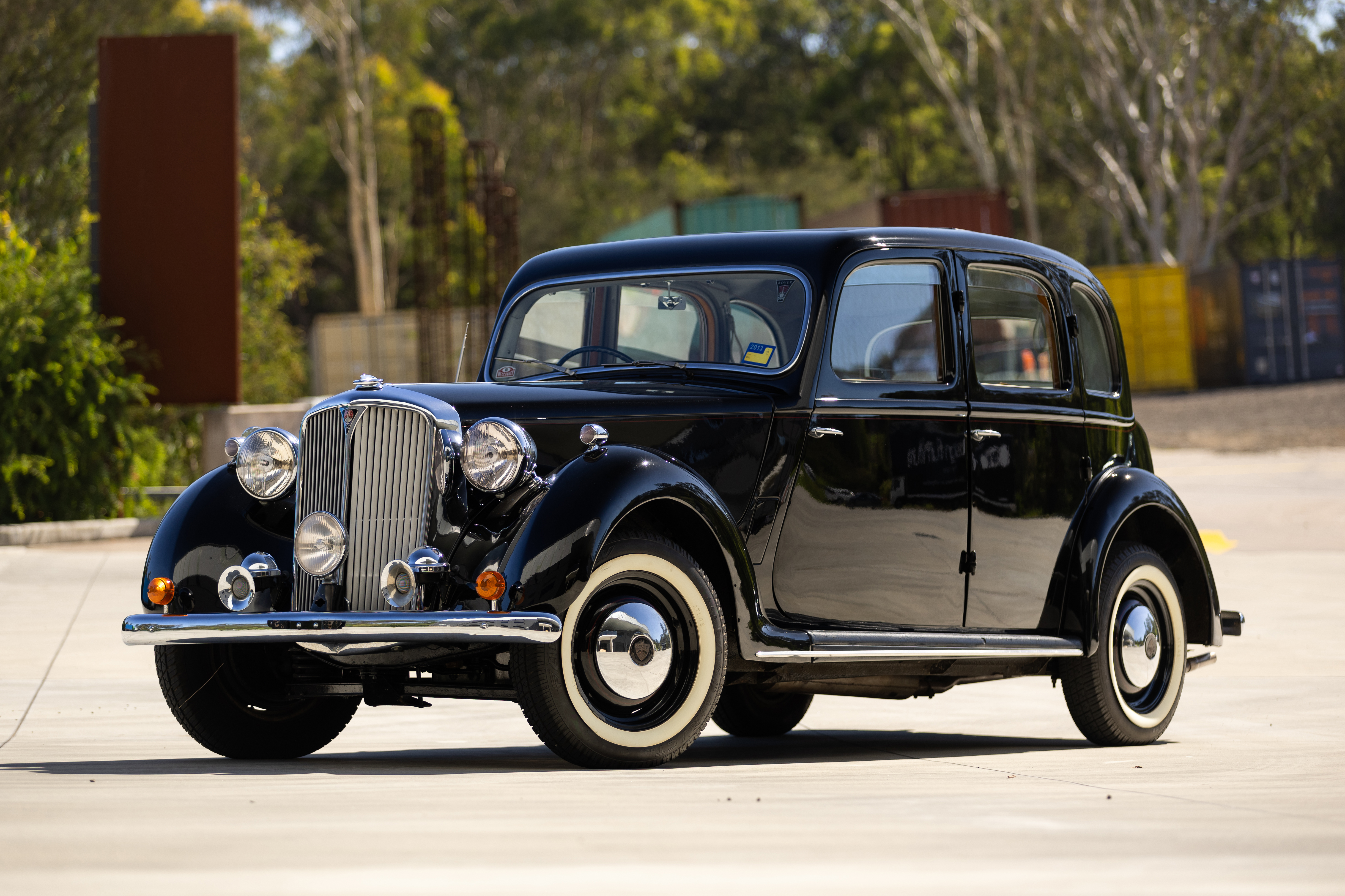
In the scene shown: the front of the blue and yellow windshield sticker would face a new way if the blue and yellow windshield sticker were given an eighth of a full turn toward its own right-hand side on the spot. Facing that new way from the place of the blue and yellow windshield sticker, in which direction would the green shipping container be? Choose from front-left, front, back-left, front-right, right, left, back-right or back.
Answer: back-right

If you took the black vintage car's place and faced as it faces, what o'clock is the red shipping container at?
The red shipping container is roughly at 5 o'clock from the black vintage car.

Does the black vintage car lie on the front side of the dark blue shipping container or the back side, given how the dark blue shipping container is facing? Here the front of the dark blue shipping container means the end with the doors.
on the front side

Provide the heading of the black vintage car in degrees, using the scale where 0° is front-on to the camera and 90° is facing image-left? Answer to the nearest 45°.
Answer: approximately 45°

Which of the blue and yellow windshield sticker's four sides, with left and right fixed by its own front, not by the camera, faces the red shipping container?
back

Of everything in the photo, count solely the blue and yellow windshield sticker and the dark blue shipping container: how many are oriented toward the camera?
2

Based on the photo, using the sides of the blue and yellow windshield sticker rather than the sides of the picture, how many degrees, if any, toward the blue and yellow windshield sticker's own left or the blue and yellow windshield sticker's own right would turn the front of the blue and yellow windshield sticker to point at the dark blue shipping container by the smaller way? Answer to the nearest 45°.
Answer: approximately 180°

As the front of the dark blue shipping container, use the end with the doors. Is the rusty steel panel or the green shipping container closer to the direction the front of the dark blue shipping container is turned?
the rusty steel panel

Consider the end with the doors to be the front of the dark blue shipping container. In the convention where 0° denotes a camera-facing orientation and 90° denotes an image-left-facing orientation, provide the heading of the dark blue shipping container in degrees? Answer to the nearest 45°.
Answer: approximately 0°

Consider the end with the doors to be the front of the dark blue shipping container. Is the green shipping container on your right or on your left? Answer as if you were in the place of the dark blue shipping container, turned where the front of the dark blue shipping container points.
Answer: on your right

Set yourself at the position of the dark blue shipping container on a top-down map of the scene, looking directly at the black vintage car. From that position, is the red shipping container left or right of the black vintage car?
right
